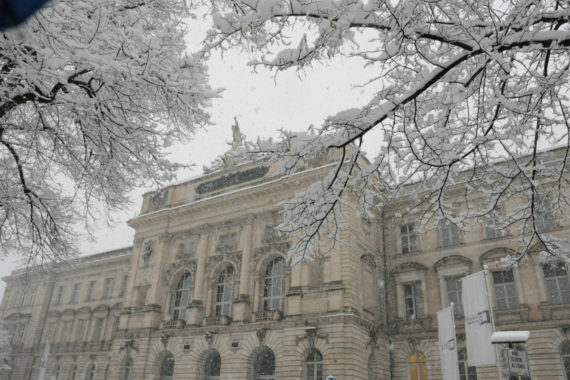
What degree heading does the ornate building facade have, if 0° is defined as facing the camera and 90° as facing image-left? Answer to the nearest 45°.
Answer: approximately 45°

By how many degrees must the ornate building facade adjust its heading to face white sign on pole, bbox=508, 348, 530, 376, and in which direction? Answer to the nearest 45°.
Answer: approximately 45° to its left

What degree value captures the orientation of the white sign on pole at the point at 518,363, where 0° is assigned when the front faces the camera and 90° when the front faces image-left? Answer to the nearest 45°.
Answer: approximately 0°
